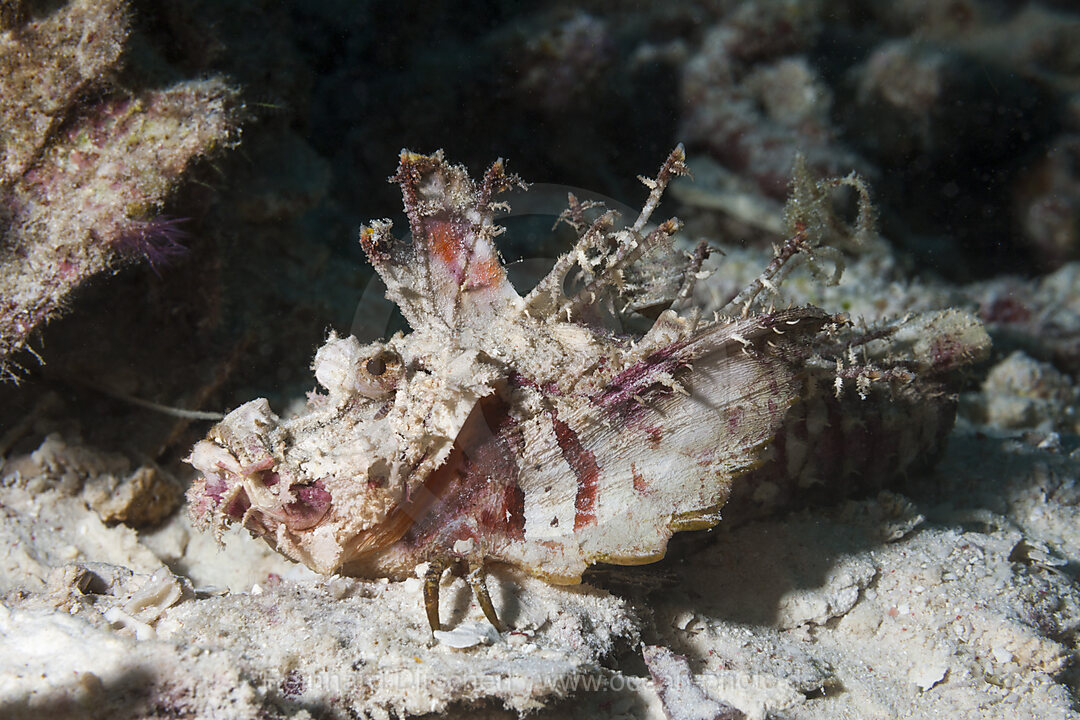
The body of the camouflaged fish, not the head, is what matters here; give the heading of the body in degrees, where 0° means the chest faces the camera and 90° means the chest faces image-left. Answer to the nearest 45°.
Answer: approximately 90°
